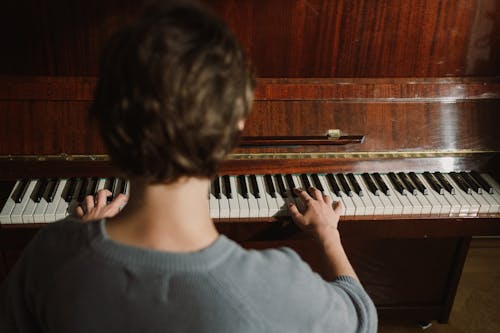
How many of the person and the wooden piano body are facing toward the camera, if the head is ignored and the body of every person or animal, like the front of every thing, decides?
1

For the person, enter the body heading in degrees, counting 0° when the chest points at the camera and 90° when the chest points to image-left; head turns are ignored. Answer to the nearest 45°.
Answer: approximately 180°

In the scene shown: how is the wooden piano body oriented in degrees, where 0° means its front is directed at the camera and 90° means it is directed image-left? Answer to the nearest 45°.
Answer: approximately 0°

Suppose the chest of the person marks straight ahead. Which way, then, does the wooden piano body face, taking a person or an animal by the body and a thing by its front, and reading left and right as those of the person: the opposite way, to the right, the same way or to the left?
the opposite way

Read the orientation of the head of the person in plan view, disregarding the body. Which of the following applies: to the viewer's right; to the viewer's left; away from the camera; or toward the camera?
away from the camera

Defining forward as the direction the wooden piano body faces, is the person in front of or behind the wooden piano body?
in front
